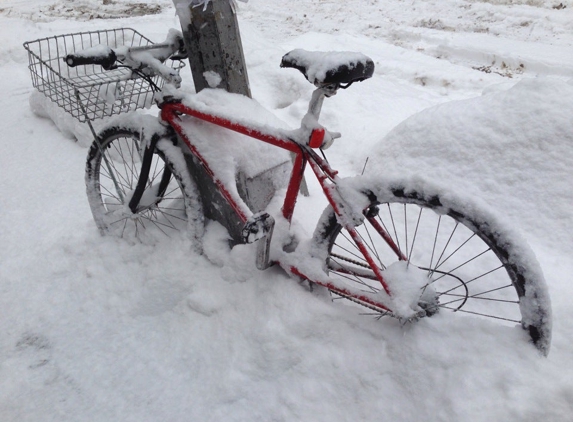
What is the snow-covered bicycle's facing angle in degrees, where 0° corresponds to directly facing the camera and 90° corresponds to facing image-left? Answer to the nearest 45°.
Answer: approximately 135°
